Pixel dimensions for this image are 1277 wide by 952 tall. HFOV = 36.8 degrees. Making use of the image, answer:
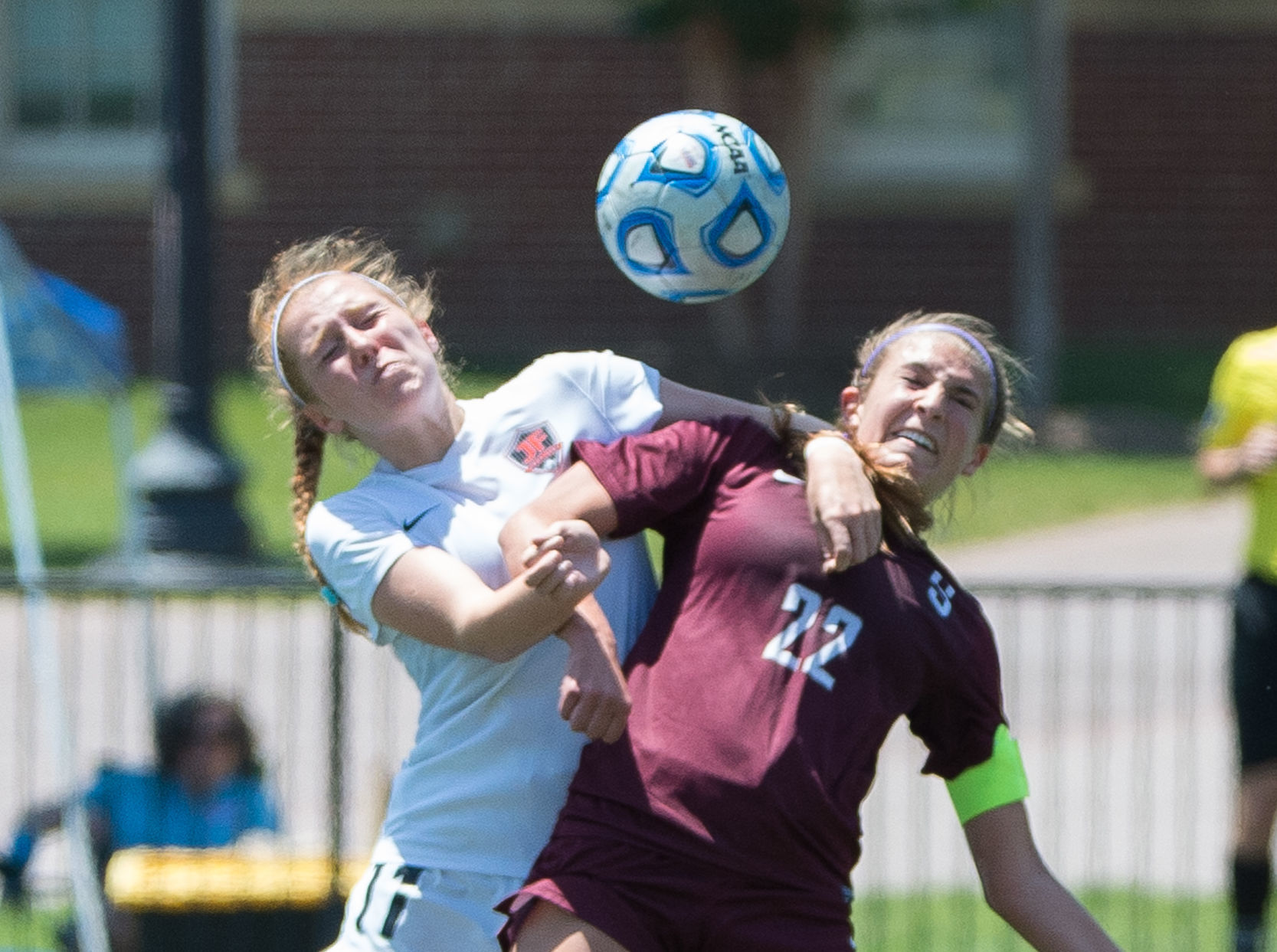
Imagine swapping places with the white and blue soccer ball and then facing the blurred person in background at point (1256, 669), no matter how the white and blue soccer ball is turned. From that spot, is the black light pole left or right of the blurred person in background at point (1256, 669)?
left
